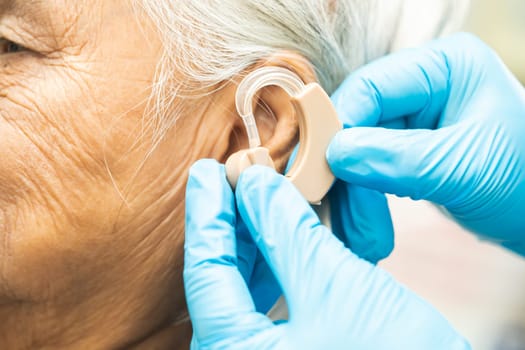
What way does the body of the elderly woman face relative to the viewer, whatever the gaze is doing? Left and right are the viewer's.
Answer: facing to the left of the viewer

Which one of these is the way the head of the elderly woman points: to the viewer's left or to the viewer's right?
to the viewer's left
